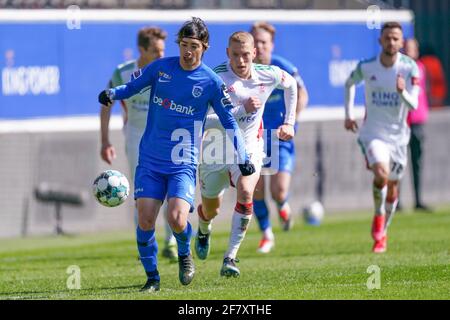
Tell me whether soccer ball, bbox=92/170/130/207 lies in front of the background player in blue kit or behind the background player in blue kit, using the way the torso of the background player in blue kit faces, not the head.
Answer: in front

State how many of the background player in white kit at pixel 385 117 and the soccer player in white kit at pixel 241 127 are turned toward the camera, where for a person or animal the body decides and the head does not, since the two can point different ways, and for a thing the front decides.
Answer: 2

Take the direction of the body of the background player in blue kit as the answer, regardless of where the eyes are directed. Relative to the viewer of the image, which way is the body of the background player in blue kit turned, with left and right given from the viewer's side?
facing the viewer and to the left of the viewer

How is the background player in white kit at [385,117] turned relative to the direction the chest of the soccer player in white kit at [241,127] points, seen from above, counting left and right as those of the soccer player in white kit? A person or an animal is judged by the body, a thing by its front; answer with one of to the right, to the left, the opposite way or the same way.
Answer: the same way

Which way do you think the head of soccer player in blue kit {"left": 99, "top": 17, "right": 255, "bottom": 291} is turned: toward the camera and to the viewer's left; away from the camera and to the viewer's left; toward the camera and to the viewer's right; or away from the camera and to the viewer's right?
toward the camera and to the viewer's left

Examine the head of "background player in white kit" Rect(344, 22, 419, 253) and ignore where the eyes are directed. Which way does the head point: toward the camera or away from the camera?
toward the camera

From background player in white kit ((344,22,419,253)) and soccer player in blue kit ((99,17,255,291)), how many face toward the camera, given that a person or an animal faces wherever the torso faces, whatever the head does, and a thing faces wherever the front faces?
2

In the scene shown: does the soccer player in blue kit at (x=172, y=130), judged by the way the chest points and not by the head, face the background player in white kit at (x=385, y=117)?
no

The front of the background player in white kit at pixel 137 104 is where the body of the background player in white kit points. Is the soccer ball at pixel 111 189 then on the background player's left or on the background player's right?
on the background player's right

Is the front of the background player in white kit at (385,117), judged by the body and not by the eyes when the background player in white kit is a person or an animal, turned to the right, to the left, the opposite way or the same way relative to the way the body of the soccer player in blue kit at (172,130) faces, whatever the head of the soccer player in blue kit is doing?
the same way

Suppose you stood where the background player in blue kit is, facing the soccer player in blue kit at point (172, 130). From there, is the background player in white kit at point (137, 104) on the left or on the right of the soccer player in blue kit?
right

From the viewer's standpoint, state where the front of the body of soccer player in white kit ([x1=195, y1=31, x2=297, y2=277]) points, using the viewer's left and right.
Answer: facing the viewer

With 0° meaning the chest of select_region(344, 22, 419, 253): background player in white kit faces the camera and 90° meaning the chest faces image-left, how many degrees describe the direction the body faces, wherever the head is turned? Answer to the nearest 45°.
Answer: approximately 0°

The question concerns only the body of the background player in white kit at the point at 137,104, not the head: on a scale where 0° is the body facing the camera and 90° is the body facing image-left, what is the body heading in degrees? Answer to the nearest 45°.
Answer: approximately 315°

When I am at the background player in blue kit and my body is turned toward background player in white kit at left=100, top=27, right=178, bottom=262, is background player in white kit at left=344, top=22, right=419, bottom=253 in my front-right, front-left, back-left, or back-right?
back-left

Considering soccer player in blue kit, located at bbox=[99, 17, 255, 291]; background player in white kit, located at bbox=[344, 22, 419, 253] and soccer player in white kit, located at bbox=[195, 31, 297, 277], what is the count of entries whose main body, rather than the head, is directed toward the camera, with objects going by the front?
3
